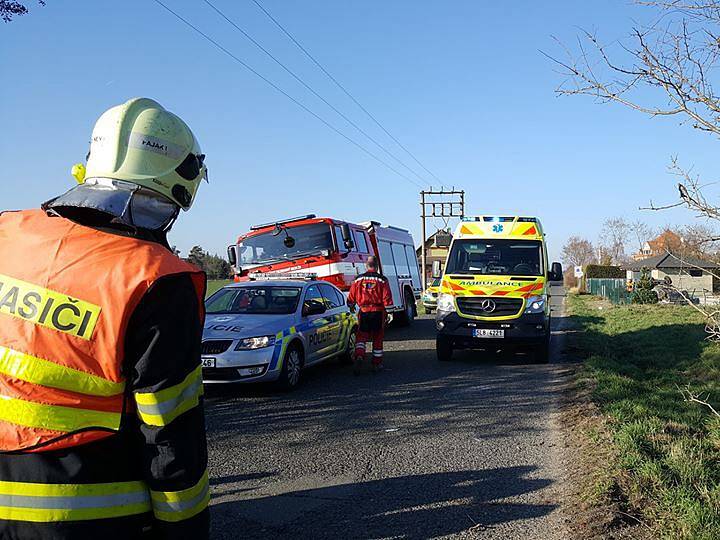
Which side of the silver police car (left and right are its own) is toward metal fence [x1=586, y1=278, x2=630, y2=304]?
back

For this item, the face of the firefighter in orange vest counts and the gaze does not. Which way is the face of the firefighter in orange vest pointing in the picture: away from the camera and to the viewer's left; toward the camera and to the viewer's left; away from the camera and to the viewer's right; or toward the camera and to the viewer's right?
away from the camera and to the viewer's right

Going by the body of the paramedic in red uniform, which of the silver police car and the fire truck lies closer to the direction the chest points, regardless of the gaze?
the fire truck

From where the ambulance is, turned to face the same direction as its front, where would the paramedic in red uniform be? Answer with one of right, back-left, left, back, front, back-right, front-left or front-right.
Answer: front-right

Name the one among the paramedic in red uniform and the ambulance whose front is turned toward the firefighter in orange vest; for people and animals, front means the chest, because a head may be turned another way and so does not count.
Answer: the ambulance

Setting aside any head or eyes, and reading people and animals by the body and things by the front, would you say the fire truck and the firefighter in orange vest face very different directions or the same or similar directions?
very different directions

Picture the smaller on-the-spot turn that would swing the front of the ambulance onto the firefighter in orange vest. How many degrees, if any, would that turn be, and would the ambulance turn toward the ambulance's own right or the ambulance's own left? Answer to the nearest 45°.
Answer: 0° — it already faces them

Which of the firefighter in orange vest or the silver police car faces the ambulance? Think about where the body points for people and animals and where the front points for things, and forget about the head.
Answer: the firefighter in orange vest

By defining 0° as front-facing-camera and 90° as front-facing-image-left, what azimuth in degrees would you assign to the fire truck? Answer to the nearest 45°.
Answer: approximately 45°

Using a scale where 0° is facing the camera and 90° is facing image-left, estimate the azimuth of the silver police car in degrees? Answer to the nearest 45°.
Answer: approximately 45°

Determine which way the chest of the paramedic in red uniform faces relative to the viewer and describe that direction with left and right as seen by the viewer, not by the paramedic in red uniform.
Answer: facing away from the viewer

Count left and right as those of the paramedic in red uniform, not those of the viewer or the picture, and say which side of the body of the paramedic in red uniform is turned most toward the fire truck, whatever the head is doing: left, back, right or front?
front

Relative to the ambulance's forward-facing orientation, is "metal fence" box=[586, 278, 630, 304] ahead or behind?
behind

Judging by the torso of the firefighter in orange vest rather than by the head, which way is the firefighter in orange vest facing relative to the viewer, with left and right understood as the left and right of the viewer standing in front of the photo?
facing away from the viewer and to the right of the viewer

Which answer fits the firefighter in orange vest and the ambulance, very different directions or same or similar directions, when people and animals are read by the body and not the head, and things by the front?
very different directions

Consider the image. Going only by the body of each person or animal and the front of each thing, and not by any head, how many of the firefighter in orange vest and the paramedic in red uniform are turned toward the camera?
0
